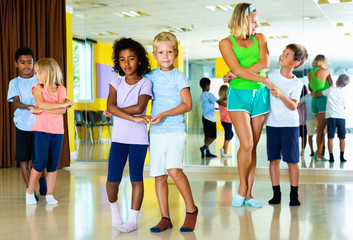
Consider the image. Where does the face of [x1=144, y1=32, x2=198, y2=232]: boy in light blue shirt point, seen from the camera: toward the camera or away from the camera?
toward the camera

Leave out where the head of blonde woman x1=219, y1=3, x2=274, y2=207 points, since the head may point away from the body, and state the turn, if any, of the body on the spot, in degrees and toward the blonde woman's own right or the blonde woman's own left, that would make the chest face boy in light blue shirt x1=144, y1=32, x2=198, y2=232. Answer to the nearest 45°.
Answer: approximately 45° to the blonde woman's own right

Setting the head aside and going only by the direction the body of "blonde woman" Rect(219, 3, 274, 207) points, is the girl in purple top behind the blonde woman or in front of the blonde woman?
in front

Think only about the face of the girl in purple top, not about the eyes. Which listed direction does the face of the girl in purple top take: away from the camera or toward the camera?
toward the camera

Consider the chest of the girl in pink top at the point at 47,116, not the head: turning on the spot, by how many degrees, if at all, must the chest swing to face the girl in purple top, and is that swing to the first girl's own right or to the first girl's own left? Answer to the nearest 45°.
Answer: approximately 45° to the first girl's own left

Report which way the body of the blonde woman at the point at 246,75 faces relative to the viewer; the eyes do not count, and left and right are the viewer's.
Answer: facing the viewer

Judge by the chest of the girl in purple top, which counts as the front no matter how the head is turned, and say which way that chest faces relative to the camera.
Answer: toward the camera

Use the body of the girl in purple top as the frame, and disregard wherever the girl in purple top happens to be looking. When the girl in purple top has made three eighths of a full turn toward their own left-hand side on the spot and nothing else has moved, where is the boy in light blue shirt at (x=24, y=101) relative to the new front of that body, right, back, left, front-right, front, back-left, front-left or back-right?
left

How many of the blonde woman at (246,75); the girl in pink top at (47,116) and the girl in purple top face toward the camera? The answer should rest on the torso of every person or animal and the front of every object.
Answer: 3

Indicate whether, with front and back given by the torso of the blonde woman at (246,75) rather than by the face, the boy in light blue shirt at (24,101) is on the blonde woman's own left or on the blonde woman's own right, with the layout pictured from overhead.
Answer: on the blonde woman's own right
